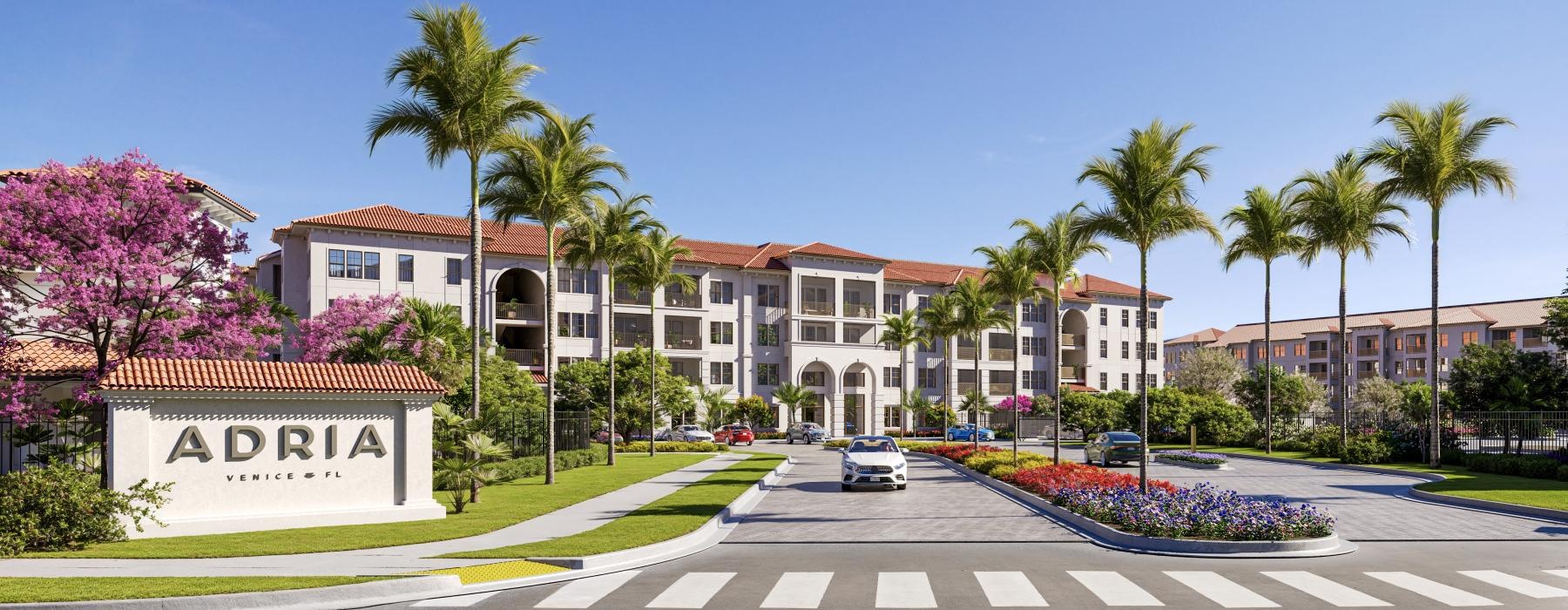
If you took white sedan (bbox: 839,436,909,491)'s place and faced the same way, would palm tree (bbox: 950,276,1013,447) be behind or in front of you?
behind

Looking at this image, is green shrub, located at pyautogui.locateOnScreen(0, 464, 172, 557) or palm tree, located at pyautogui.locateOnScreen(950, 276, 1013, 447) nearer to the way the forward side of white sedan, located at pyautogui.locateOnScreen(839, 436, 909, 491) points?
the green shrub

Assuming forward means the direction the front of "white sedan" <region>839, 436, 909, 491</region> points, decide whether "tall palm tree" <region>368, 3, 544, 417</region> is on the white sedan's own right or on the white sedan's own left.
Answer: on the white sedan's own right

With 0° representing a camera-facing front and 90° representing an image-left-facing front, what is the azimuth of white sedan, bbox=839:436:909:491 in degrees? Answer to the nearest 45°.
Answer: approximately 0°

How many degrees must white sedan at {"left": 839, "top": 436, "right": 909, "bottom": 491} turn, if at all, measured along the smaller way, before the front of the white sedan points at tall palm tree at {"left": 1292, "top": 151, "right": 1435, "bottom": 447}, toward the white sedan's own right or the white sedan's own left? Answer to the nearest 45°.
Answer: approximately 135° to the white sedan's own left

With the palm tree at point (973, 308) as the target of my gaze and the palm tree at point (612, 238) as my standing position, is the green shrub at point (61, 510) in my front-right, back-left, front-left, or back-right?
back-right

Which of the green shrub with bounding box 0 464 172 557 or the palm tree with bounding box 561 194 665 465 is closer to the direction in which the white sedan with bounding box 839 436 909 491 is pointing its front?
the green shrub
